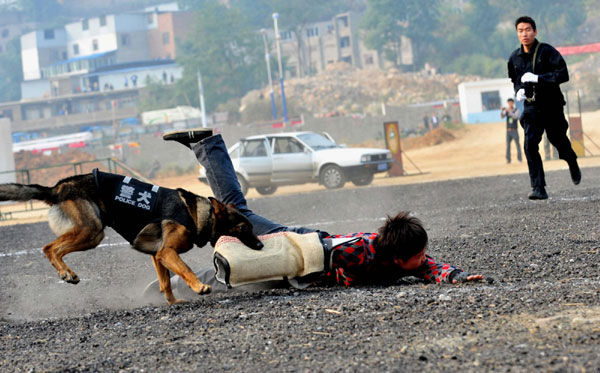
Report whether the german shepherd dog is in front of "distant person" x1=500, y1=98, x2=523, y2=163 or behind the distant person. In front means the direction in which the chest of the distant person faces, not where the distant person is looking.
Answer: in front

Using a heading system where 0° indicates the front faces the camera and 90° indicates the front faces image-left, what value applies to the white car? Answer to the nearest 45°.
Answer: approximately 315°

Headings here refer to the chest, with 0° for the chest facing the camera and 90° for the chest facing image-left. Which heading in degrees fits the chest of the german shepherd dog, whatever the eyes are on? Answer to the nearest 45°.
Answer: approximately 270°

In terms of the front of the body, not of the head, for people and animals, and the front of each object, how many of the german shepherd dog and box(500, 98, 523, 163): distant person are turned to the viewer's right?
1

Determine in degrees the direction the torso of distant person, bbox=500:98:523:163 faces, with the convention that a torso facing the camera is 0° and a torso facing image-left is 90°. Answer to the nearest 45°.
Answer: approximately 0°

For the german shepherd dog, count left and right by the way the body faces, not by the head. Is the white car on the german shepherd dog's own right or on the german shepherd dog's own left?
on the german shepherd dog's own left

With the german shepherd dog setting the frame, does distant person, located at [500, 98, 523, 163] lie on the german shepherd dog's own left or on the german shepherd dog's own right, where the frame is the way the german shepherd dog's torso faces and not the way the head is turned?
on the german shepherd dog's own left

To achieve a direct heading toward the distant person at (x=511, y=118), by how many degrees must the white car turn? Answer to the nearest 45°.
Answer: approximately 90° to its left

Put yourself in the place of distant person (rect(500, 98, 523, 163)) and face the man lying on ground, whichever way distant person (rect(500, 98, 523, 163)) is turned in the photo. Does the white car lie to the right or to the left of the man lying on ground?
right

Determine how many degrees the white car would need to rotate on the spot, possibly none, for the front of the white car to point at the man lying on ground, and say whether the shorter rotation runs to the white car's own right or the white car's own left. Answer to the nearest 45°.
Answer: approximately 45° to the white car's own right
